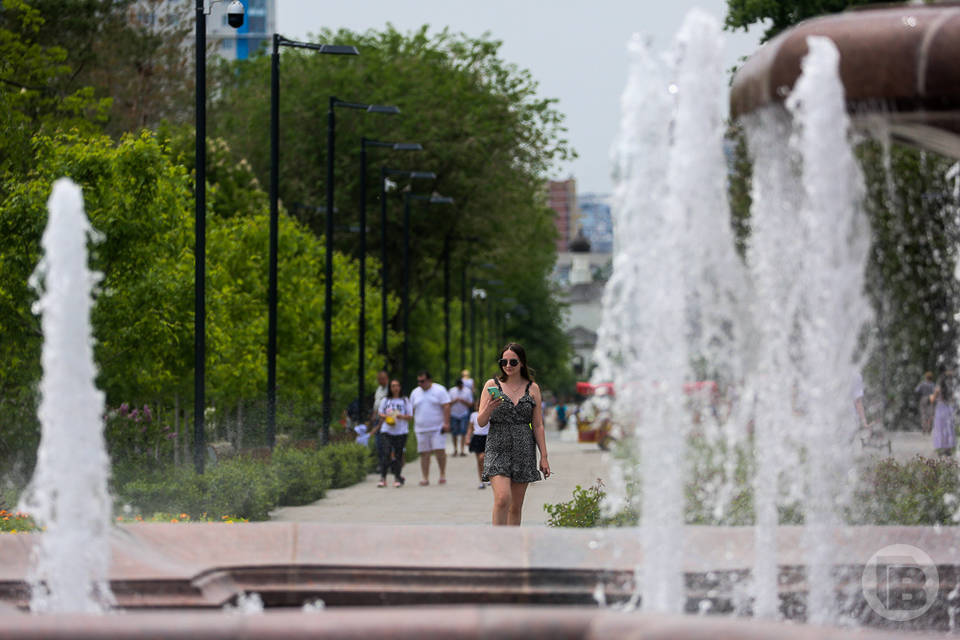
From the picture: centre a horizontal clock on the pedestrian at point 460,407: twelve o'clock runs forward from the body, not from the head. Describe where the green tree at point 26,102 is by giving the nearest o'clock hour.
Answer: The green tree is roughly at 1 o'clock from the pedestrian.

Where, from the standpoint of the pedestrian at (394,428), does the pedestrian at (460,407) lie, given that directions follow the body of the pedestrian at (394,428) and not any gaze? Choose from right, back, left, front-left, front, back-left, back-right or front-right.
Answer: back

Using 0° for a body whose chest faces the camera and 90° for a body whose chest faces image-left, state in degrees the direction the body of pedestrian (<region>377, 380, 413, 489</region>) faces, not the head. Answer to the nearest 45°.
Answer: approximately 0°

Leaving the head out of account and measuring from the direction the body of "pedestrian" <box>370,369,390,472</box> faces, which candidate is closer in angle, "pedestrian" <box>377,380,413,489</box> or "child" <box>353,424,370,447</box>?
the pedestrian

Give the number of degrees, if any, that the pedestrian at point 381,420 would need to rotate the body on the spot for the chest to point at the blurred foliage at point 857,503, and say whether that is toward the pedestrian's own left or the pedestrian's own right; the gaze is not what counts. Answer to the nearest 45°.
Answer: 0° — they already face it

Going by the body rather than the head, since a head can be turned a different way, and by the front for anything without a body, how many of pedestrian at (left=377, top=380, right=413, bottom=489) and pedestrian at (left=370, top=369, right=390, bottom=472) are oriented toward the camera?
2
